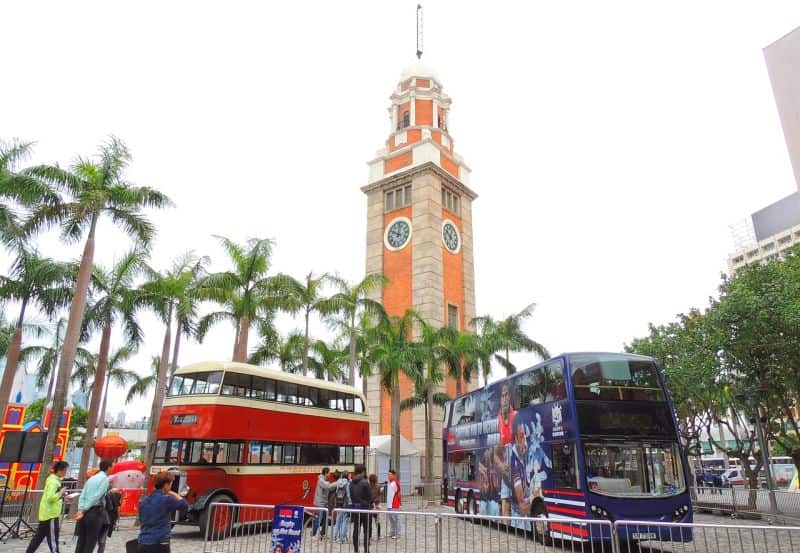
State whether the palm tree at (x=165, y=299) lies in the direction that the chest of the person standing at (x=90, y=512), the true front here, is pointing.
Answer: no

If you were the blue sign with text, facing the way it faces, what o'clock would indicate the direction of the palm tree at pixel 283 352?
The palm tree is roughly at 6 o'clock from the blue sign with text.

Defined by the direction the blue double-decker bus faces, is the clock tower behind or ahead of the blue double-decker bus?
behind

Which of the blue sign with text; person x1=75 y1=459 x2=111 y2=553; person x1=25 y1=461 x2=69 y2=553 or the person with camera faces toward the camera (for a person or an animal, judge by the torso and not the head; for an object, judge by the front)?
the blue sign with text

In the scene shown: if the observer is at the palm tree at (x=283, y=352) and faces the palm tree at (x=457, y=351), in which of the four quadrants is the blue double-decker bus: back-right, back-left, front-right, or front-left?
front-right

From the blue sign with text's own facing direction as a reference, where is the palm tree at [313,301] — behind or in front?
behind

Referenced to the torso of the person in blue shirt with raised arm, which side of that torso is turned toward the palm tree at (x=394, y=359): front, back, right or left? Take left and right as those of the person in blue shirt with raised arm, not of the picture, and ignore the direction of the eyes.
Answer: front

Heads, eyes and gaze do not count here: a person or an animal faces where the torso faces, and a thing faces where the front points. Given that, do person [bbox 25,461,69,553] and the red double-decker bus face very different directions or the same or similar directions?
very different directions

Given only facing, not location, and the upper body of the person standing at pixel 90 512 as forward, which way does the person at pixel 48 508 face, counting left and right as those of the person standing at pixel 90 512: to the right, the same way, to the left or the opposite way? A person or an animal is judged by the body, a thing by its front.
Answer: the same way

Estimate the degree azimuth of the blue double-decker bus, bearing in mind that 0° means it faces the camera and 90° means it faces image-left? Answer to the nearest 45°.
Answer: approximately 315°

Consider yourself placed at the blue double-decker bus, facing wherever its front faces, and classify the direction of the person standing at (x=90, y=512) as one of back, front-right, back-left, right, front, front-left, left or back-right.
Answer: right

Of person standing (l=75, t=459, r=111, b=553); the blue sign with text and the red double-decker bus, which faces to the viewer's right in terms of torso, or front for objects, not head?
the person standing

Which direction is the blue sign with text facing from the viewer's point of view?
toward the camera
